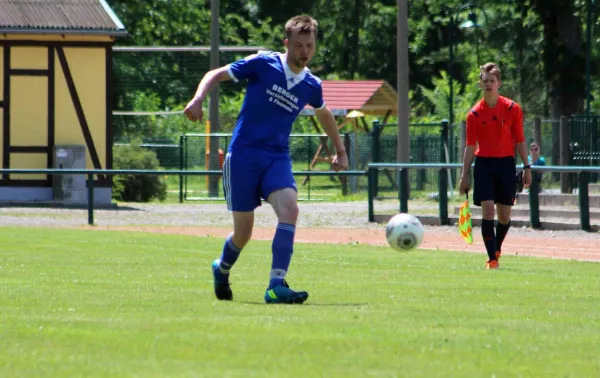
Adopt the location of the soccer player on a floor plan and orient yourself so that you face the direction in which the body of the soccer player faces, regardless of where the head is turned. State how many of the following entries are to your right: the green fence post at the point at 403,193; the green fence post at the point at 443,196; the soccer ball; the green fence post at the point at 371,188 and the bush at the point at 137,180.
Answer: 0

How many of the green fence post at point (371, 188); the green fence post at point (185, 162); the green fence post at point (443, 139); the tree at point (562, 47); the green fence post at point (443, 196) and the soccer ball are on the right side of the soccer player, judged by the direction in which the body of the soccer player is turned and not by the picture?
0

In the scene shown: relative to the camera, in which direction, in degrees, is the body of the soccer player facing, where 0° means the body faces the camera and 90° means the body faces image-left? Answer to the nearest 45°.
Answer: approximately 315°

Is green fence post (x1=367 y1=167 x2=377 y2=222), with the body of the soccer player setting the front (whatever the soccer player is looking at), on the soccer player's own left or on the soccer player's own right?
on the soccer player's own left

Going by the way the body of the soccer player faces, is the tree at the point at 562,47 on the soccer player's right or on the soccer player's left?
on the soccer player's left

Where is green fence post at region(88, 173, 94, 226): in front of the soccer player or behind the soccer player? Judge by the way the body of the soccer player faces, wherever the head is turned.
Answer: behind

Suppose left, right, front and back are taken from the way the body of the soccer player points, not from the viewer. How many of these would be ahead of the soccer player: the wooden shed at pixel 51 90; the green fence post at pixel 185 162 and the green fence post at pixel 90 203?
0

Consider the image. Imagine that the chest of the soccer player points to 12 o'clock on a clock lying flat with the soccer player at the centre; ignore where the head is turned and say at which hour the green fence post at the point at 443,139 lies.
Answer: The green fence post is roughly at 8 o'clock from the soccer player.

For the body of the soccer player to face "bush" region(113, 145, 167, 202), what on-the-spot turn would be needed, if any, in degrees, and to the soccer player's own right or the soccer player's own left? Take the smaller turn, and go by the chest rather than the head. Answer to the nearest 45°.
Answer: approximately 135° to the soccer player's own left

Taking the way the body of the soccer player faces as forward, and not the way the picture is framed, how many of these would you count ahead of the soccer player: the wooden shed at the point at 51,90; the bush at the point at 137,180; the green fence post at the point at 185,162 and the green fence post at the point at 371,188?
0

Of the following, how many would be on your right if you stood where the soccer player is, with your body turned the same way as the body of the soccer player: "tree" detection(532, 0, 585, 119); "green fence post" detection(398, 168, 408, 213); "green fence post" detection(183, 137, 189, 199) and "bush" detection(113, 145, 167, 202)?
0

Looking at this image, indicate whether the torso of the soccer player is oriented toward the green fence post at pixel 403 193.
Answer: no

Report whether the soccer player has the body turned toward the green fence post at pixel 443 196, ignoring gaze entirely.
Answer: no

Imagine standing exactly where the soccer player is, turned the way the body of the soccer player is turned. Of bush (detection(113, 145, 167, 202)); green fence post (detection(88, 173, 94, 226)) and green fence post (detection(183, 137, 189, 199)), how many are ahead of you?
0
